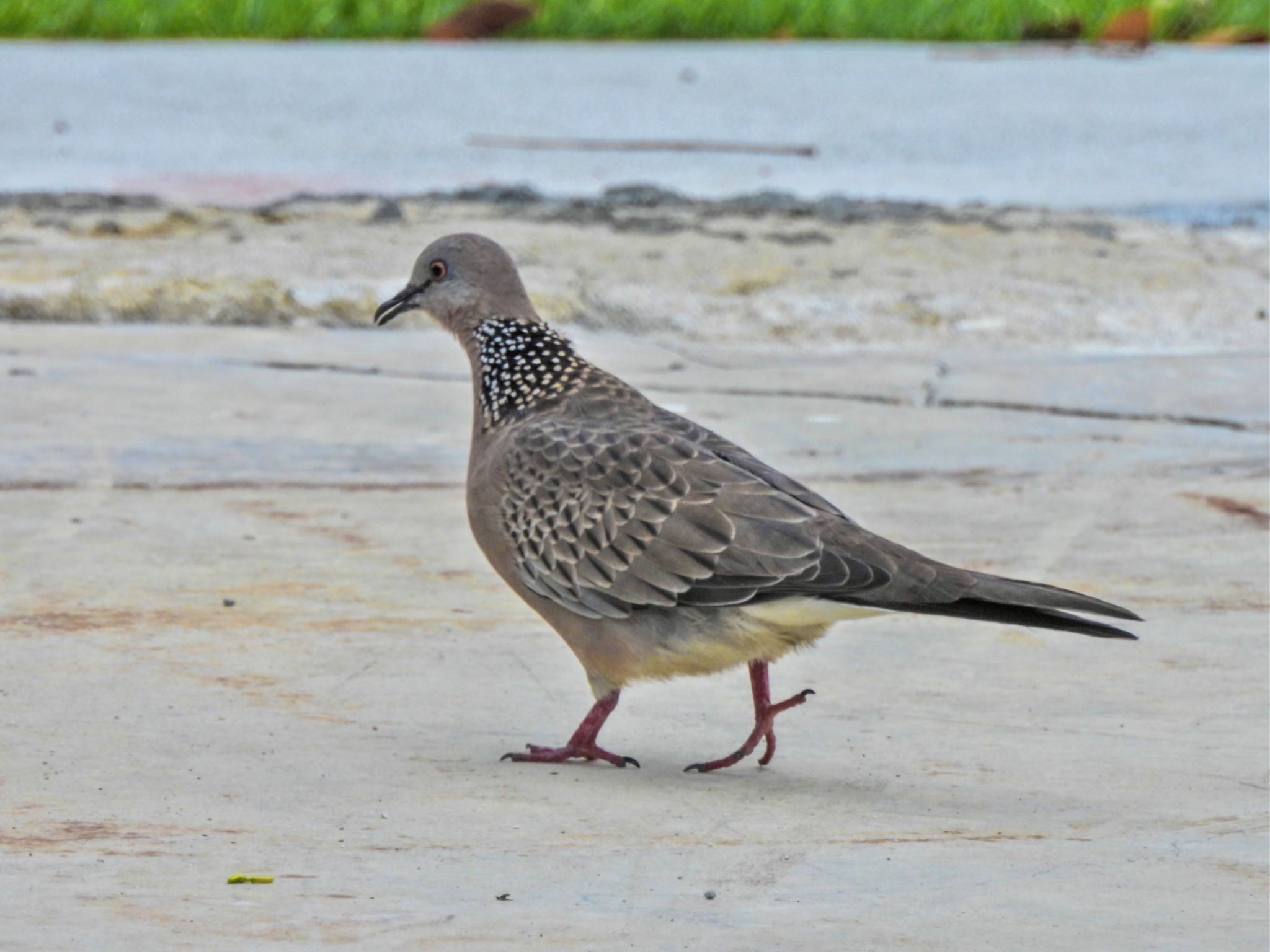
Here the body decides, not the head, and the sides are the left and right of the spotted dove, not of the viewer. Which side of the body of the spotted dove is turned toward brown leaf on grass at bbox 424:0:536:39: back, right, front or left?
right

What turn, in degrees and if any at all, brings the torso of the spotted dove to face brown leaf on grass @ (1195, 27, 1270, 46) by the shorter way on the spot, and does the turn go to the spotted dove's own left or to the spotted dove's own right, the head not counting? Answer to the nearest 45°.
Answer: approximately 90° to the spotted dove's own right

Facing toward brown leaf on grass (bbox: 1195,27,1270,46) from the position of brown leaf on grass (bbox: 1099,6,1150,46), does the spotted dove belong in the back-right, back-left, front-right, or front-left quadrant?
back-right

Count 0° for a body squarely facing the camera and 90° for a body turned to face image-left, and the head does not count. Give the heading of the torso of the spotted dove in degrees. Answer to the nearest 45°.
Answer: approximately 90°

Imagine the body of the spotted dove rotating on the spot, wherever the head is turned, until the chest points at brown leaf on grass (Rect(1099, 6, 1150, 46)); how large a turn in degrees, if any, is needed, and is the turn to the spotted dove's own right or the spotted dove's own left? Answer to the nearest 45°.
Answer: approximately 90° to the spotted dove's own right
